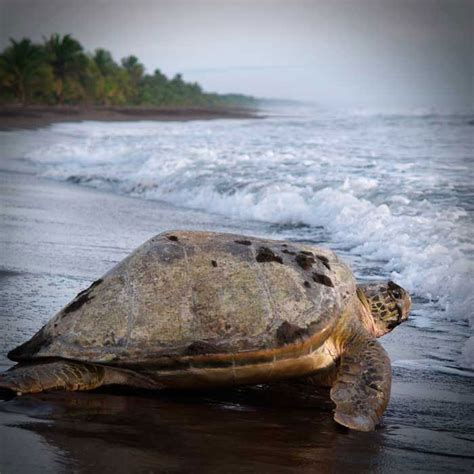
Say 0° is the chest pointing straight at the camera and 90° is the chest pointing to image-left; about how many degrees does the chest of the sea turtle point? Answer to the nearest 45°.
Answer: approximately 270°

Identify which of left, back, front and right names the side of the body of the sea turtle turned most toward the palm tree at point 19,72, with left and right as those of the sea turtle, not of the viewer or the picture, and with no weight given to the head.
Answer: left

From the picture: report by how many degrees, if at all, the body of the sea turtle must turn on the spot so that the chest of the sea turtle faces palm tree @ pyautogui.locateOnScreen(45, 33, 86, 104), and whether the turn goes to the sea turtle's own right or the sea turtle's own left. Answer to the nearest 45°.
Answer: approximately 90° to the sea turtle's own left
